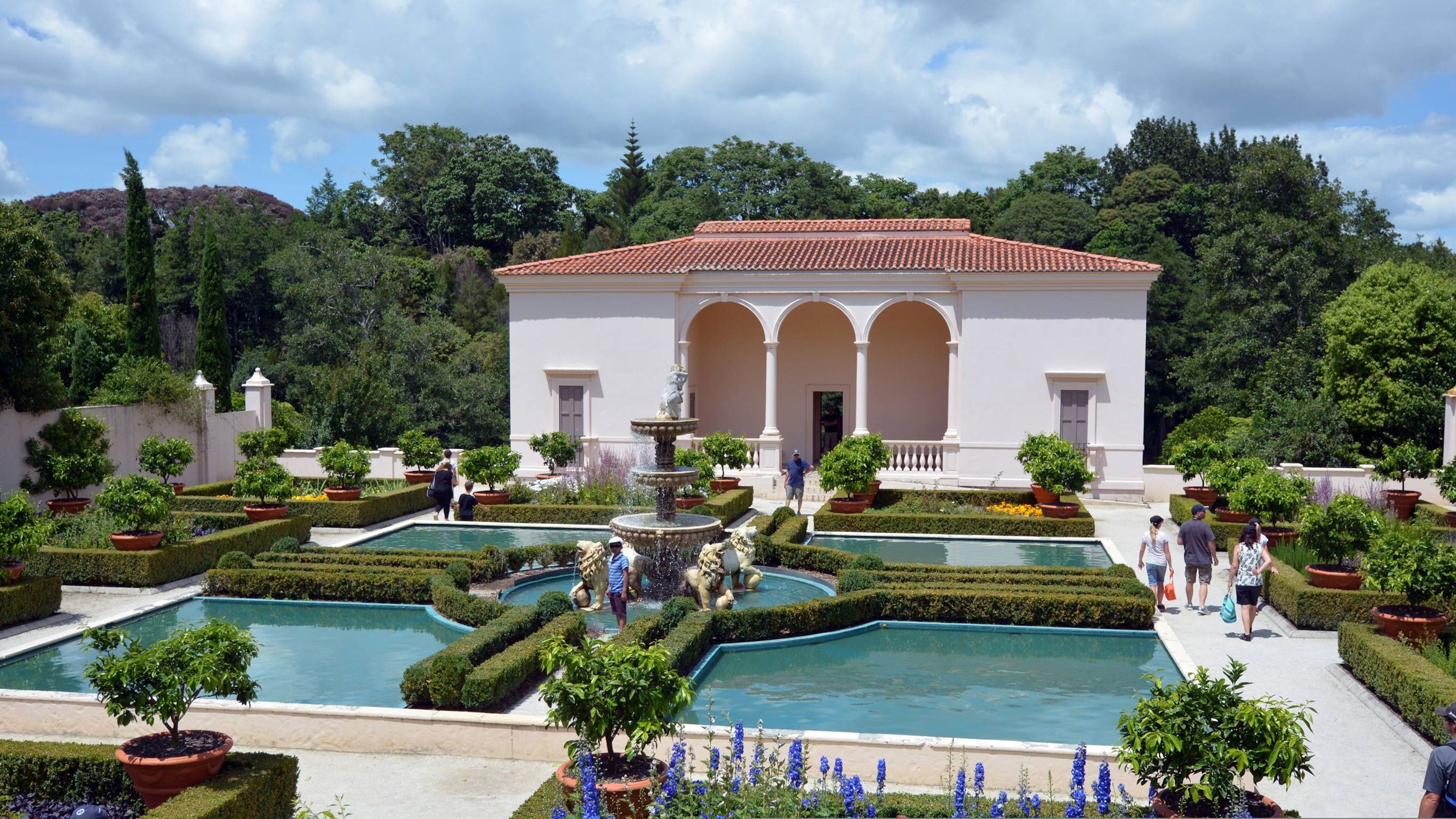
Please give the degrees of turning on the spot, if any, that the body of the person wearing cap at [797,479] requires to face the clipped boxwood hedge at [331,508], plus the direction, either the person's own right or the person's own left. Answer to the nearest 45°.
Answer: approximately 90° to the person's own right

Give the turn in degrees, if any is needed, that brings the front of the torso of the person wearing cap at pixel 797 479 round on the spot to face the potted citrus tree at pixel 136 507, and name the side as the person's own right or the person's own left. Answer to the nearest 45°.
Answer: approximately 45° to the person's own right

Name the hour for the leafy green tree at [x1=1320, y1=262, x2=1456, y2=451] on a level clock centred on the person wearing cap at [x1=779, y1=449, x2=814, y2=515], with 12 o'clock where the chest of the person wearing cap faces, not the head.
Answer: The leafy green tree is roughly at 8 o'clock from the person wearing cap.

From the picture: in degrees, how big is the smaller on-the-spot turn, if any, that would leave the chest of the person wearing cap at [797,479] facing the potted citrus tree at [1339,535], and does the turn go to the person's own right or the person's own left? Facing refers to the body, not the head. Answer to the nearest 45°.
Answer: approximately 45° to the person's own left

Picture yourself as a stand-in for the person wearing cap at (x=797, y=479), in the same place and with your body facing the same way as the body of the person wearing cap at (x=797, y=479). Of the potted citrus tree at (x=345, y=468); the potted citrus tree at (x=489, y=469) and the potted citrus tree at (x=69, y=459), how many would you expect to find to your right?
3

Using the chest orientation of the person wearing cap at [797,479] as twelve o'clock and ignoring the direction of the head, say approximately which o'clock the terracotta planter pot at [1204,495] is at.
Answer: The terracotta planter pot is roughly at 9 o'clock from the person wearing cap.

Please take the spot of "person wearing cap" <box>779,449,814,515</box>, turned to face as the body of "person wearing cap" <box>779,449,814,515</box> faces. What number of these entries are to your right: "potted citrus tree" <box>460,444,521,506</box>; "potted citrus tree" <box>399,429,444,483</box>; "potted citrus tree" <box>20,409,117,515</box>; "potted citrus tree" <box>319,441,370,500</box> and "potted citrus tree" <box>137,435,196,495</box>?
5

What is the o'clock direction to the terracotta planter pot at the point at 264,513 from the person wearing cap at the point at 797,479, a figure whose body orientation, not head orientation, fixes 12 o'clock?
The terracotta planter pot is roughly at 2 o'clock from the person wearing cap.

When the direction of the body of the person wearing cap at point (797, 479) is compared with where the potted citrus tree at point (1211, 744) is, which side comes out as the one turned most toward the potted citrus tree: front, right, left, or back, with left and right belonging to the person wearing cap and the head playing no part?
front

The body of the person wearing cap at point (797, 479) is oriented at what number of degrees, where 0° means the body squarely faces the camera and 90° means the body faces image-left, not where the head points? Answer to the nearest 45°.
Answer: approximately 0°

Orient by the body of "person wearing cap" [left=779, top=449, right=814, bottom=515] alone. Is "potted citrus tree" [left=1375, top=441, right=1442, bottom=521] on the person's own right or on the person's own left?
on the person's own left

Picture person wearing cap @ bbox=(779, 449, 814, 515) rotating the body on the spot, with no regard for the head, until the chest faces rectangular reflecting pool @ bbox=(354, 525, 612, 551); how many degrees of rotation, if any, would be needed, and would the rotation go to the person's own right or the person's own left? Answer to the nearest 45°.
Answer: approximately 45° to the person's own right

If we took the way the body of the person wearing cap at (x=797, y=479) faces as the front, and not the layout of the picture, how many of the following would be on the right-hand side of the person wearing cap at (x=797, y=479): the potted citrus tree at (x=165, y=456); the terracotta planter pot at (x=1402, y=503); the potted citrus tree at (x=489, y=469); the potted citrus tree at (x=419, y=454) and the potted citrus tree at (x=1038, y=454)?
3

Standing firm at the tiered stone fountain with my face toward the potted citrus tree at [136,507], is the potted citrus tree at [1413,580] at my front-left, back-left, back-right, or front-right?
back-left

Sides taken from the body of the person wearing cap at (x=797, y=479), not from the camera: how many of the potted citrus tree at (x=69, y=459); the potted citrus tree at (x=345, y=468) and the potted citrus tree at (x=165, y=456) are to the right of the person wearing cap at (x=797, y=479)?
3

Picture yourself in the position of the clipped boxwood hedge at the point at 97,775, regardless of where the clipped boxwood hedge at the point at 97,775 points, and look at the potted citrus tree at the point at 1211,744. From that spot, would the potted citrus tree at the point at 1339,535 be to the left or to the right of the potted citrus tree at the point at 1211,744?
left

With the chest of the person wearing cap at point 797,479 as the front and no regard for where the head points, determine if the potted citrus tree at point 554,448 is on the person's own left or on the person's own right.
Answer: on the person's own right
